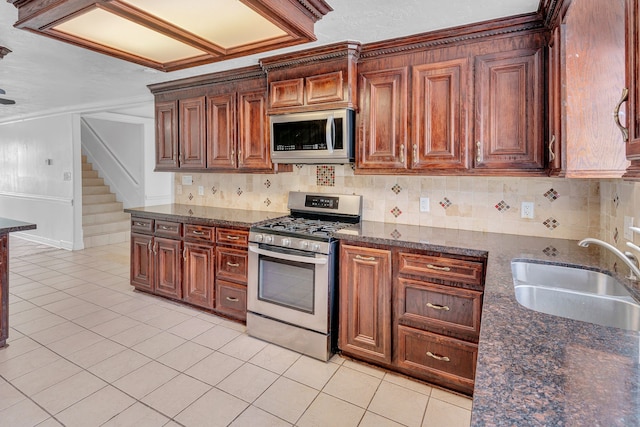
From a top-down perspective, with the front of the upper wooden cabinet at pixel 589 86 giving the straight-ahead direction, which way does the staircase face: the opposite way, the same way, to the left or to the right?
the opposite way

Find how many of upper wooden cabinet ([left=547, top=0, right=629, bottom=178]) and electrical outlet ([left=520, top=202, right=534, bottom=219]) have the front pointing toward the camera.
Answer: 1

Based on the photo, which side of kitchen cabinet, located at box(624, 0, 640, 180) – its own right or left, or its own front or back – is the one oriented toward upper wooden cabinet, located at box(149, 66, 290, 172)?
front

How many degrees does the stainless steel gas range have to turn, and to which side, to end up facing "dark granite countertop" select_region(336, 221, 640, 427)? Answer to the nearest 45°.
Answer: approximately 45° to its left

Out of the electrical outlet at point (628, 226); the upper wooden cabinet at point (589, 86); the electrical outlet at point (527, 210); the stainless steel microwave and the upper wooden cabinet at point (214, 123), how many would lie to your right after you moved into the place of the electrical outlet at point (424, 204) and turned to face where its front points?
2

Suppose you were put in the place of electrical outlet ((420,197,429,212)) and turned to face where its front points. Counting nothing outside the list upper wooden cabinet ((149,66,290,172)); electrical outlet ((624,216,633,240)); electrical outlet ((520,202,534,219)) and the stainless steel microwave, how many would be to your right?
2

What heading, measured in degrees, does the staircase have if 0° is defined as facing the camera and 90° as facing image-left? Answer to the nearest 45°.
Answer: approximately 315°

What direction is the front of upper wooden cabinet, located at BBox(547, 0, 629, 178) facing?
to the viewer's left

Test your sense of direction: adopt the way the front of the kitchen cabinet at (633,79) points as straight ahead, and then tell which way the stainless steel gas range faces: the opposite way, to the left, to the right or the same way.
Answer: to the left

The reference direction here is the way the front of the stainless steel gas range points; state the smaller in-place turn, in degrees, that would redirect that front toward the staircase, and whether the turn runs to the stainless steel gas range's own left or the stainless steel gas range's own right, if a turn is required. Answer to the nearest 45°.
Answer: approximately 90° to the stainless steel gas range's own right

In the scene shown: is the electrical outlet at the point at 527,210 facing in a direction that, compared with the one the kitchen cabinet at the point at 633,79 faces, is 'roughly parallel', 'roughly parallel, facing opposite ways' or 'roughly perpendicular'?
roughly perpendicular

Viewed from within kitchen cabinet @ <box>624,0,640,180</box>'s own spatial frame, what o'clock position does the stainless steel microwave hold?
The stainless steel microwave is roughly at 1 o'clock from the kitchen cabinet.

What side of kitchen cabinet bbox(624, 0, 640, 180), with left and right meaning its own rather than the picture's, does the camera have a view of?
left
